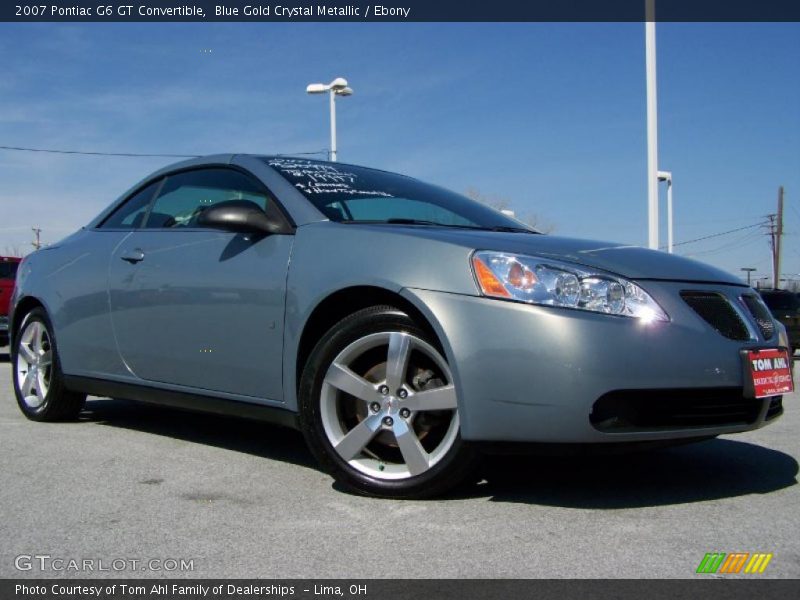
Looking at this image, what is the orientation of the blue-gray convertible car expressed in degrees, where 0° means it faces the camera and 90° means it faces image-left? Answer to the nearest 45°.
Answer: approximately 315°

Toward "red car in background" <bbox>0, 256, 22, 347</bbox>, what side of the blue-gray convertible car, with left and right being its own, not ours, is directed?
back

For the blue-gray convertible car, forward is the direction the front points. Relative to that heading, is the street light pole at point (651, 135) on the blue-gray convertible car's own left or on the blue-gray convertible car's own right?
on the blue-gray convertible car's own left

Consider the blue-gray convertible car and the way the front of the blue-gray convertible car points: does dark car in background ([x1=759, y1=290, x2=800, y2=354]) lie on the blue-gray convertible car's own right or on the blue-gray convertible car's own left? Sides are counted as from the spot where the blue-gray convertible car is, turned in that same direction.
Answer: on the blue-gray convertible car's own left
